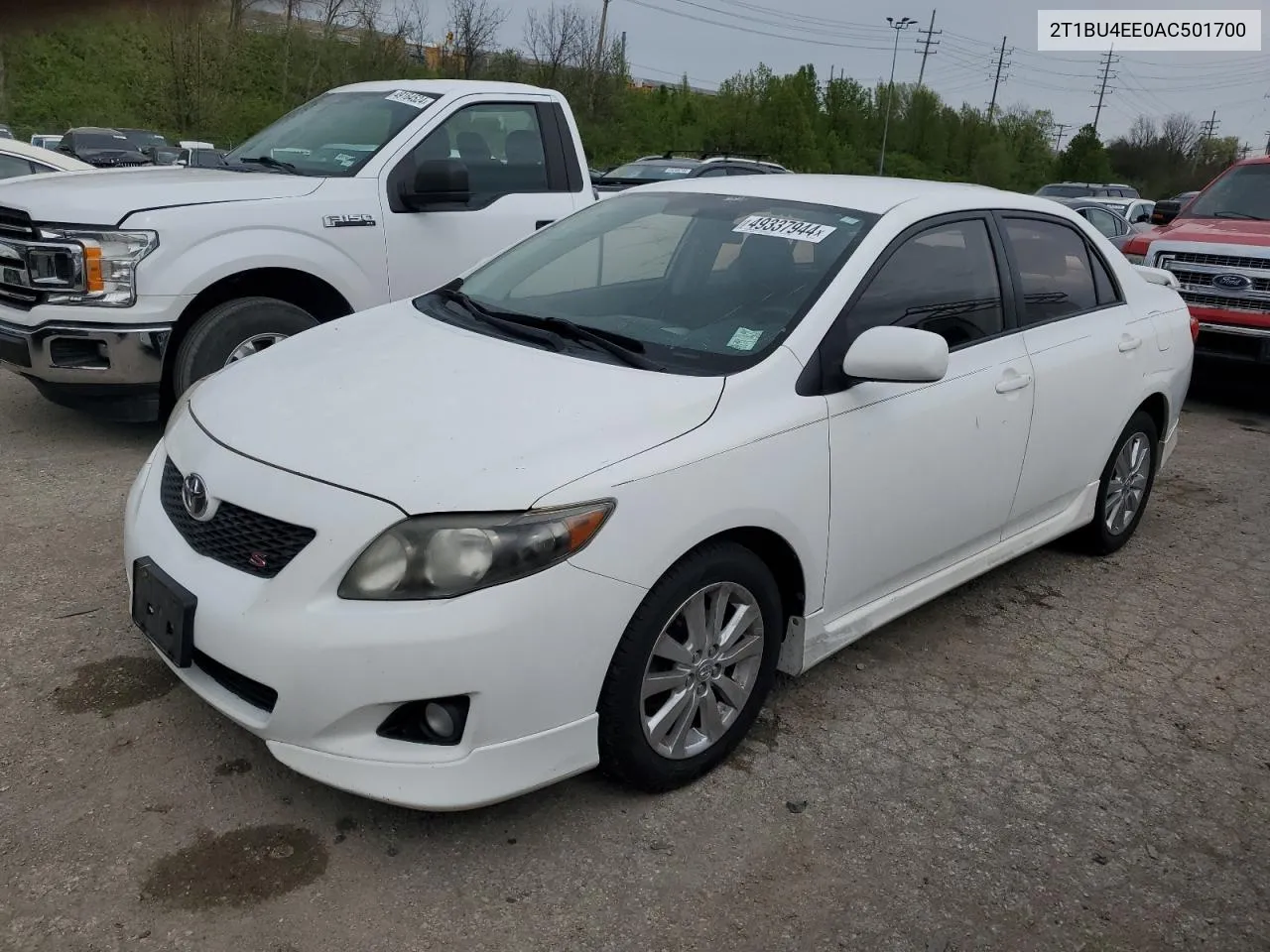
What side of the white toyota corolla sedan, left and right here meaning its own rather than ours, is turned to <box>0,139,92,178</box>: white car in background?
right

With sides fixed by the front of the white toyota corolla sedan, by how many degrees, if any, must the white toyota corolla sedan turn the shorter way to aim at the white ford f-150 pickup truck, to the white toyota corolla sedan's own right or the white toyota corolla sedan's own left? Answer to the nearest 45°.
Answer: approximately 90° to the white toyota corolla sedan's own right

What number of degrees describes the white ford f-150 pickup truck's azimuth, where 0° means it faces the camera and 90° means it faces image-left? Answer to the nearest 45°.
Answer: approximately 45°

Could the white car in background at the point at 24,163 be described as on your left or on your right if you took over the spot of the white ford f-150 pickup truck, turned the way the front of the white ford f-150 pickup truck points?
on your right

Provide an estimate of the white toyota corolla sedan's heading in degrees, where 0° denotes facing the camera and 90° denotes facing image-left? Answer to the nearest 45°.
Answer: approximately 45°
